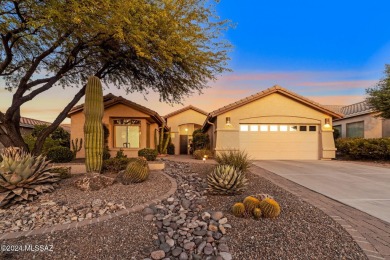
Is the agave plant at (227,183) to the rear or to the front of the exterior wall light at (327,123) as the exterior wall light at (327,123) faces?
to the front

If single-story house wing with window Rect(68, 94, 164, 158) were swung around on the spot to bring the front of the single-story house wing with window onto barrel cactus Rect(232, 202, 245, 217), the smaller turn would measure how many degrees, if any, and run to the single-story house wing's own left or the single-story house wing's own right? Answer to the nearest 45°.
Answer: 0° — it already faces it

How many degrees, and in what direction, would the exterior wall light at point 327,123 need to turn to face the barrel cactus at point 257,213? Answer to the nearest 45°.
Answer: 0° — it already faces it

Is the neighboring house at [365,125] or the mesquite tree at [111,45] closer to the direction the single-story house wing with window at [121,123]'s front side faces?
the mesquite tree

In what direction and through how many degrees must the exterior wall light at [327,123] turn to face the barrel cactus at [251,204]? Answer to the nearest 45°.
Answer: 0° — it already faces it

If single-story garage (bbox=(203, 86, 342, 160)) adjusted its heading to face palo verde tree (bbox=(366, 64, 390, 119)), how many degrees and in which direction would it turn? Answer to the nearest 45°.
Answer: approximately 90° to its left

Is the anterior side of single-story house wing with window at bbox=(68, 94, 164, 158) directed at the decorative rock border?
yes

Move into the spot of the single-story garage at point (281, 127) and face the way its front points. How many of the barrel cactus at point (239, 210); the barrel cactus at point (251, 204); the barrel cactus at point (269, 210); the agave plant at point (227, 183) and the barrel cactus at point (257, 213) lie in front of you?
5

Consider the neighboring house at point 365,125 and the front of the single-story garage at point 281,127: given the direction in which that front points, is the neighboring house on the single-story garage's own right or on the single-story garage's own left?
on the single-story garage's own left

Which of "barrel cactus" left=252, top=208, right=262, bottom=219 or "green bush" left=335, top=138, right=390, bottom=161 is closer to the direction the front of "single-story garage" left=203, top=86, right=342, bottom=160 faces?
the barrel cactus
